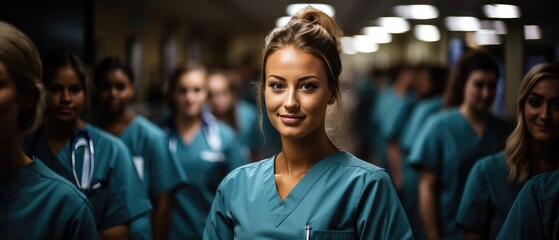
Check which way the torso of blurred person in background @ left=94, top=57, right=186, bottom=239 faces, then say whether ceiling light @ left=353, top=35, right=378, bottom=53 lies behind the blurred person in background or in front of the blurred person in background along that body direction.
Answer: behind

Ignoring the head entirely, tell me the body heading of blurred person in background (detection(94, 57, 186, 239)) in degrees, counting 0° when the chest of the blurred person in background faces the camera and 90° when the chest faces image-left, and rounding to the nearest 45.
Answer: approximately 45°

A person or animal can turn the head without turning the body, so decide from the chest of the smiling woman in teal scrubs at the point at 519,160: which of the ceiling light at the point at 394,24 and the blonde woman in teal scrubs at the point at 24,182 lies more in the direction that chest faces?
the blonde woman in teal scrubs

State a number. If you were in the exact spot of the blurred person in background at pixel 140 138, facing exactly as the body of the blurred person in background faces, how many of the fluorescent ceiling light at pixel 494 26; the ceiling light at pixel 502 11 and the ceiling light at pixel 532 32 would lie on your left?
3

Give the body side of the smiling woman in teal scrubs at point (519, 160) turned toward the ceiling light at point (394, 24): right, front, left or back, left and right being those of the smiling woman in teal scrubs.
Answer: back
